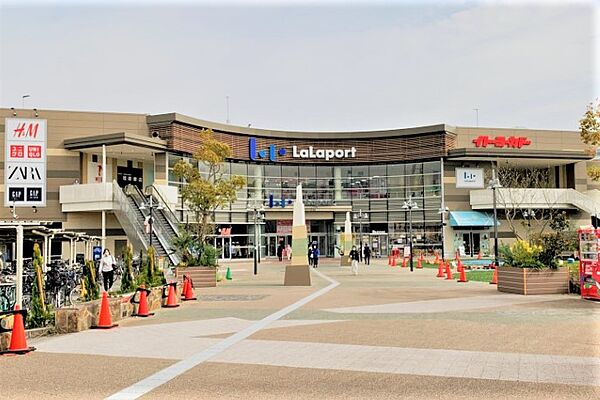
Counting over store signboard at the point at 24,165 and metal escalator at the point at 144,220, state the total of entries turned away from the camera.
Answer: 0

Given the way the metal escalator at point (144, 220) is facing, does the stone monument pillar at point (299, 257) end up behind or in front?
in front

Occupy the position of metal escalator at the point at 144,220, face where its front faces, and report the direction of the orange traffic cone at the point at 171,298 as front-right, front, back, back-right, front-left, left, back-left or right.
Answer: front-right

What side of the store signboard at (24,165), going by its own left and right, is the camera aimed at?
front

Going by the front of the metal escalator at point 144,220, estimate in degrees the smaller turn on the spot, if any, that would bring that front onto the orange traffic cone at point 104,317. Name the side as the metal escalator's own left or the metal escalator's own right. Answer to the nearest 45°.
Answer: approximately 45° to the metal escalator's own right

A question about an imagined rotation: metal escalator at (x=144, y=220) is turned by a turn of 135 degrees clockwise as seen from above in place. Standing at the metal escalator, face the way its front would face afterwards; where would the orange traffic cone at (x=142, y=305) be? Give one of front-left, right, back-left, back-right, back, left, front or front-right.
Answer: left
